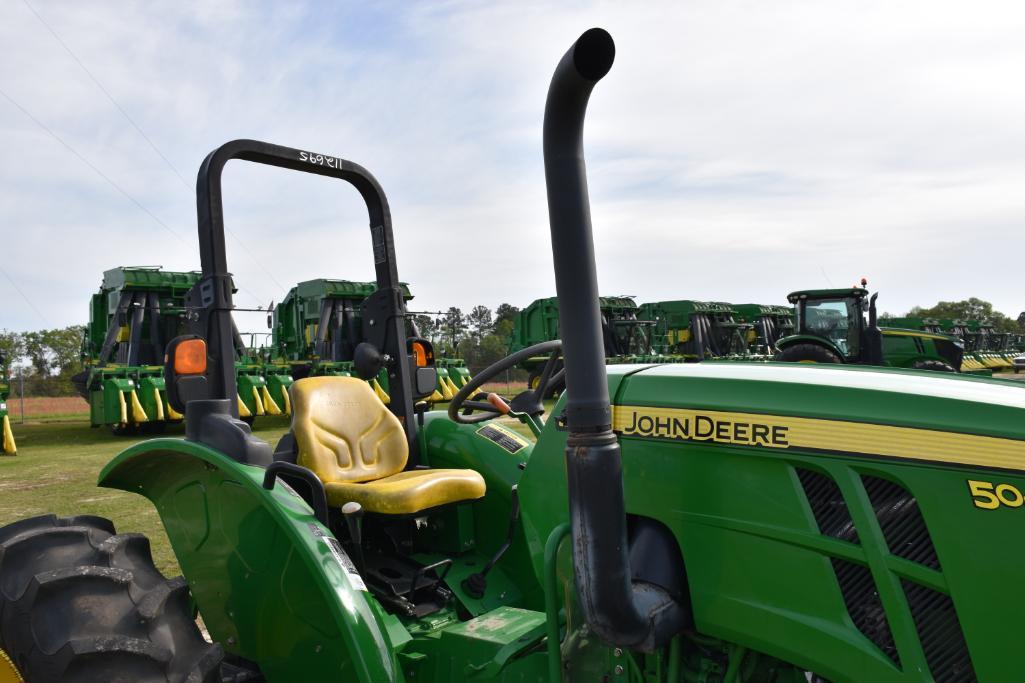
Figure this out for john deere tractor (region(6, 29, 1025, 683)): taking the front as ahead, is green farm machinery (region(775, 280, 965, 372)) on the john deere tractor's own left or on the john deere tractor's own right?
on the john deere tractor's own left

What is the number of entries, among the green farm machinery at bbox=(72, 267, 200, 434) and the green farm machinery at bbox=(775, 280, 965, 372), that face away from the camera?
0

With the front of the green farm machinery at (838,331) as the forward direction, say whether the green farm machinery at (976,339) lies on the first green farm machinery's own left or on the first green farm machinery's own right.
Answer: on the first green farm machinery's own left

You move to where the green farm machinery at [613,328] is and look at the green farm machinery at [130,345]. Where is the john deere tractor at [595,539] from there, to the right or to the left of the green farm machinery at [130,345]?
left

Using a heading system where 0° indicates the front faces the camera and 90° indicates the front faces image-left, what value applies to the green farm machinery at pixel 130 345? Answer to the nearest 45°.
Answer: approximately 315°

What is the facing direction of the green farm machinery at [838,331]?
to the viewer's right
